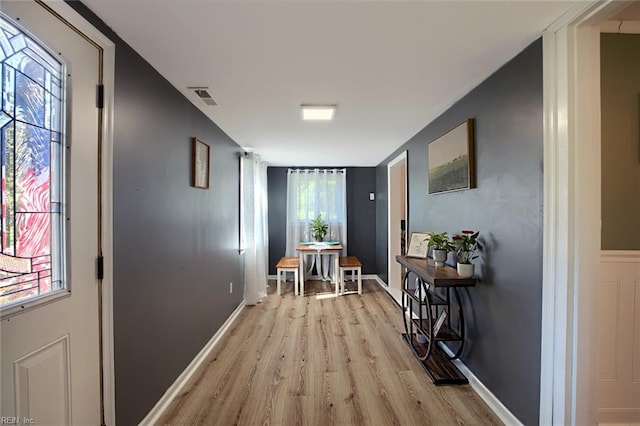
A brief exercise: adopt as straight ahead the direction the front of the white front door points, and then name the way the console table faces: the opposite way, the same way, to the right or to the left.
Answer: the opposite way

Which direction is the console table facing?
to the viewer's left

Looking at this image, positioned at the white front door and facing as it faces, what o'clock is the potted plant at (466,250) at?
The potted plant is roughly at 11 o'clock from the white front door.

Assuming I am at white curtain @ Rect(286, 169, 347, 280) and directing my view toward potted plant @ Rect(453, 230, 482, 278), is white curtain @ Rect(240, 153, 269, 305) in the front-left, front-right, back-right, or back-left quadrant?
front-right

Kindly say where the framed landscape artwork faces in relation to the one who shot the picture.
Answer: facing the viewer and to the left of the viewer

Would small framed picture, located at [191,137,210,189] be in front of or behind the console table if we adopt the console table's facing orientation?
in front

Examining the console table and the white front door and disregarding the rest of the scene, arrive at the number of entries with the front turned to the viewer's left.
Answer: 1

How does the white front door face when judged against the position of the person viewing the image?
facing the viewer and to the right of the viewer

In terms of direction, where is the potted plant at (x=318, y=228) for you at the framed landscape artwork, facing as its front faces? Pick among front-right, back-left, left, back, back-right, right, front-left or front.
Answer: right

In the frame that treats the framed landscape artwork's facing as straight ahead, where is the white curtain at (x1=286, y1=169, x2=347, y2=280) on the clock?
The white curtain is roughly at 3 o'clock from the framed landscape artwork.

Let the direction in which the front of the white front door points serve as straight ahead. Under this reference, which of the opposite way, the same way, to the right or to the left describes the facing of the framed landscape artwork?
the opposite way

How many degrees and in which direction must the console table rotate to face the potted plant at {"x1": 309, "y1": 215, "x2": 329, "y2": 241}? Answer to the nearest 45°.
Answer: approximately 45° to its right

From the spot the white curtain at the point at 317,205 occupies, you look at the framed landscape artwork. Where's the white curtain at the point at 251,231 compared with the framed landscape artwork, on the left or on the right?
right

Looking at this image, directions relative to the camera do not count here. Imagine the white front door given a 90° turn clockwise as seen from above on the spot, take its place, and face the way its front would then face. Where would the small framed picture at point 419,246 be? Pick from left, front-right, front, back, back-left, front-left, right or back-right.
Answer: back-left

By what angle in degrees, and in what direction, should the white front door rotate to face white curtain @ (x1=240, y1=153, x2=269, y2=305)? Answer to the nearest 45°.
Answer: approximately 90° to its left

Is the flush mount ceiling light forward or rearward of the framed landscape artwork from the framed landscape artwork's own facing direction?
forward
